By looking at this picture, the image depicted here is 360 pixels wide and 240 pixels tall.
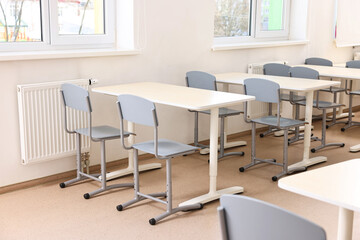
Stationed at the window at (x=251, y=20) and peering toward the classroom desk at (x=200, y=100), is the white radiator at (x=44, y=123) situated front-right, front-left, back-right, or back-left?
front-right

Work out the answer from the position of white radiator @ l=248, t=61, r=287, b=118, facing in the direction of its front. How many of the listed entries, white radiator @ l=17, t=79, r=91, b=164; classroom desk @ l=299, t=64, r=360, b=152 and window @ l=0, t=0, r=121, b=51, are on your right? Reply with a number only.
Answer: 2

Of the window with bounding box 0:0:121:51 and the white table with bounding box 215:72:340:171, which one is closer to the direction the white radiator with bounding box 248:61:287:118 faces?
the white table

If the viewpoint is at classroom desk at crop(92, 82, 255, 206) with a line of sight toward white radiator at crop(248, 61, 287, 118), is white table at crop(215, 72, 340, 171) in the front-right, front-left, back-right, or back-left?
front-right

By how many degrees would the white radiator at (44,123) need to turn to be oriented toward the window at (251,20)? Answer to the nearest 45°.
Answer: approximately 90° to its left

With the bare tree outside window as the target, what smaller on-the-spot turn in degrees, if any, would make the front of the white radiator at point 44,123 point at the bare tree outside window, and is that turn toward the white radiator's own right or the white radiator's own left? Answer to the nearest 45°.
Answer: approximately 90° to the white radiator's own left

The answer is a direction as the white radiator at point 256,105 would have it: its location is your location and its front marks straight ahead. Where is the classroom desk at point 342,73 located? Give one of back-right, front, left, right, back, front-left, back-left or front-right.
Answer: front-left

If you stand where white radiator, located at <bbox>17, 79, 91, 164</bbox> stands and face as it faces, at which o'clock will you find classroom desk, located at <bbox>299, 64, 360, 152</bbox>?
The classroom desk is roughly at 10 o'clock from the white radiator.

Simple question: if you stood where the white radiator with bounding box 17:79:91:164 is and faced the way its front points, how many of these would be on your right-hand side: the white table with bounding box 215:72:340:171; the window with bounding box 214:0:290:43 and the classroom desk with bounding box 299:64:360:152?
0

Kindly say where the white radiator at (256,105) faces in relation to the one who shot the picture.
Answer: facing the viewer and to the right of the viewer

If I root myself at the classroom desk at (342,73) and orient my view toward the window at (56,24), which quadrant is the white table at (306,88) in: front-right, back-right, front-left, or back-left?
front-left

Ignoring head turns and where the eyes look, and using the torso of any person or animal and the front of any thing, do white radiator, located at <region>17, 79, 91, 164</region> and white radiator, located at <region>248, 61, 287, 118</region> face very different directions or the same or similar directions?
same or similar directions

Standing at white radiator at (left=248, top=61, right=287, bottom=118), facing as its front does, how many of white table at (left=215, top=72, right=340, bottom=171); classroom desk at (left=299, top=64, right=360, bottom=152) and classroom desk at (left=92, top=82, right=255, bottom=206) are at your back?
0

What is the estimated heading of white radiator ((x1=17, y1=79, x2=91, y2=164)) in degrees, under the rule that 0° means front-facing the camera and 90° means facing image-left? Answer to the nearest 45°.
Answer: approximately 315°

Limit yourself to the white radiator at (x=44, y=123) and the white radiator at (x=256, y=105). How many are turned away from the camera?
0

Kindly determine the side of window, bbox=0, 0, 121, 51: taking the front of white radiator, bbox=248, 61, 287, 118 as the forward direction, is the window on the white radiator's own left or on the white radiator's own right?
on the white radiator's own right
